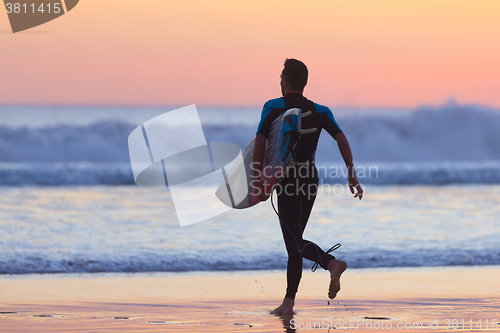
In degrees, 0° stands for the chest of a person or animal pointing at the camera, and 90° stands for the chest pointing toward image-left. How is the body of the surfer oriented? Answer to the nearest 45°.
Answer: approximately 135°
